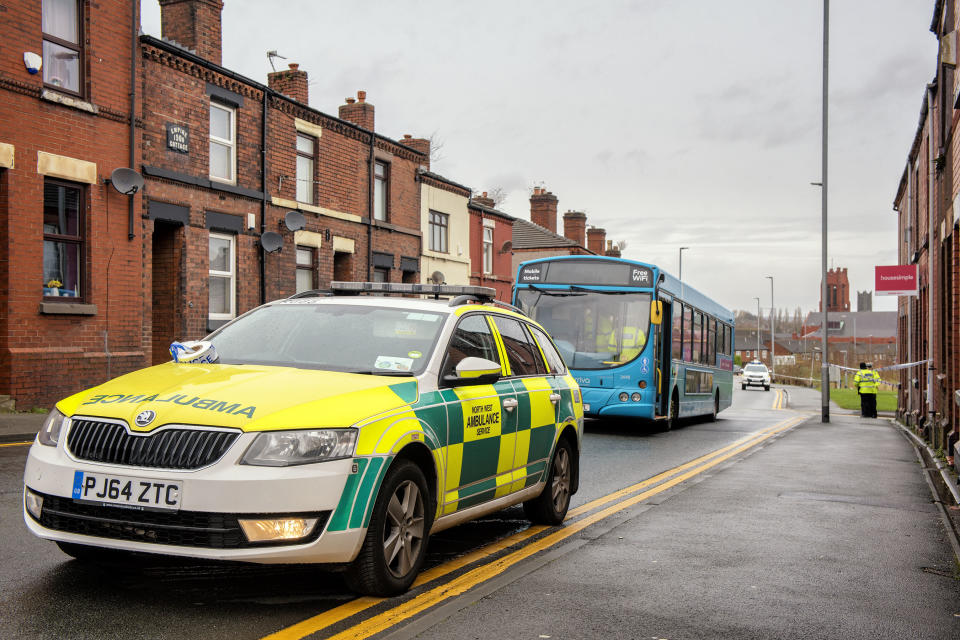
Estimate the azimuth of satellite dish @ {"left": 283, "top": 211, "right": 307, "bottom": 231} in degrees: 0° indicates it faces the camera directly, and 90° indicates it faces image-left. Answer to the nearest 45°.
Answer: approximately 315°

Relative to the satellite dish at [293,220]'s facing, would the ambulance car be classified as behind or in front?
in front

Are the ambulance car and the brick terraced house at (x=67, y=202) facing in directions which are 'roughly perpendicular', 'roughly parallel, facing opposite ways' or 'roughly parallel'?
roughly perpendicular

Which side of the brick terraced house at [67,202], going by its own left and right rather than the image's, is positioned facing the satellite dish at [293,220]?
left

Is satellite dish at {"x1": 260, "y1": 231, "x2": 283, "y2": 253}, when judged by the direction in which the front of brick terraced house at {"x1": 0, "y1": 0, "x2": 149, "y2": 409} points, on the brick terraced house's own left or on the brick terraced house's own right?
on the brick terraced house's own left

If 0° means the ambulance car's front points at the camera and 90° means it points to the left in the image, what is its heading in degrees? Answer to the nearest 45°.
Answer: approximately 45°

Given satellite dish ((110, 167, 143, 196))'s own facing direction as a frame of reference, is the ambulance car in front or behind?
in front

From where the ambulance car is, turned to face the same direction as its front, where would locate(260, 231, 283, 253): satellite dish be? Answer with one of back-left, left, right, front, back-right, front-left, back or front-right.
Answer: back-right
